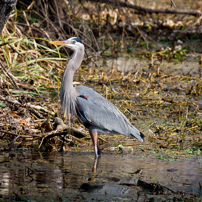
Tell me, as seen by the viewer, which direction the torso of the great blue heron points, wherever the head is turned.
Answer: to the viewer's left
